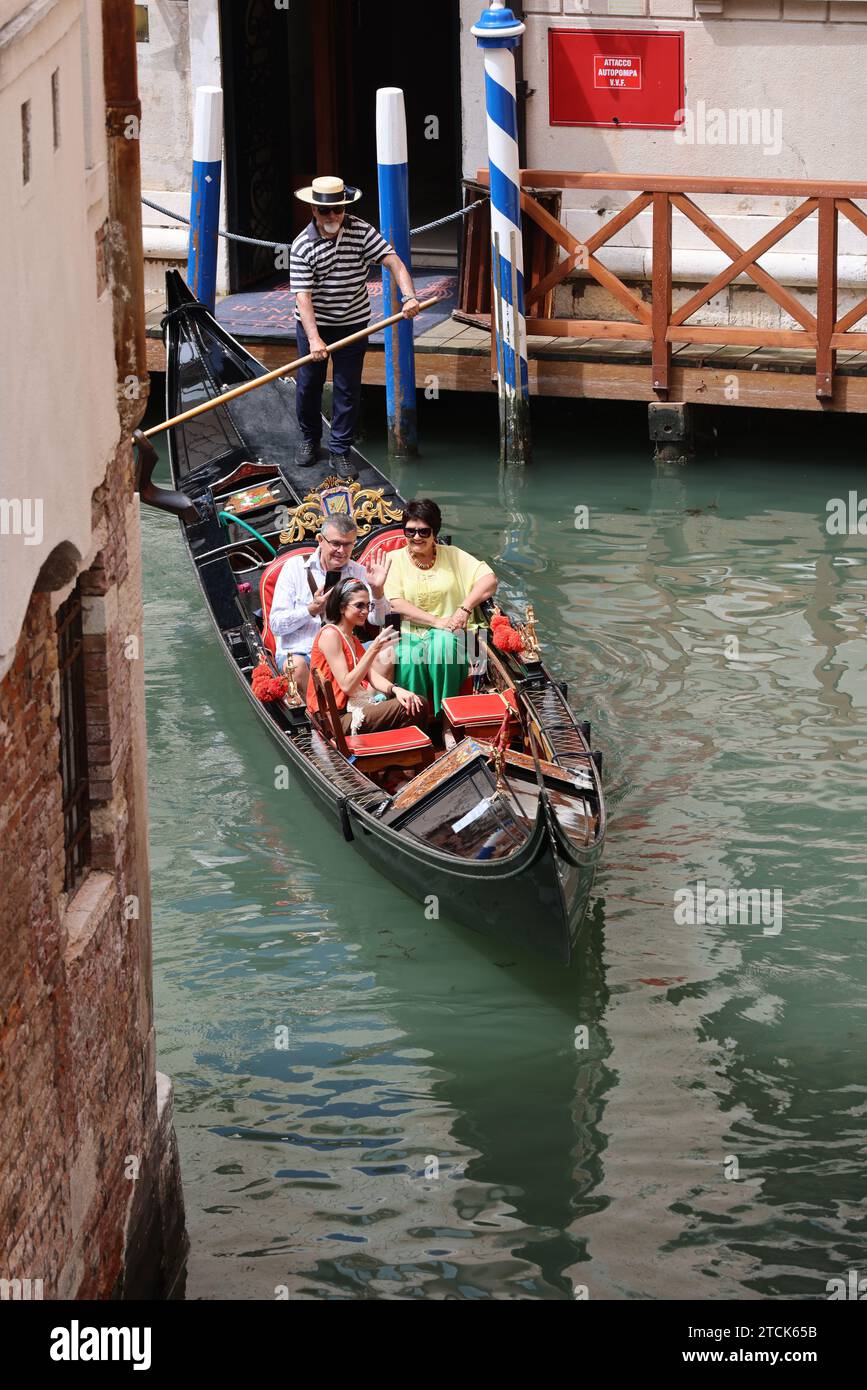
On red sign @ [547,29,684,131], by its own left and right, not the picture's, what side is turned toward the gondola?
front

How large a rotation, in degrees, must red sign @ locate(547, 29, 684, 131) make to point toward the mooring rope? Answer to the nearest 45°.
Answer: approximately 90° to its right

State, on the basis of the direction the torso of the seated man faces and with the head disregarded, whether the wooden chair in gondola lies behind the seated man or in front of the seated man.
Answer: in front

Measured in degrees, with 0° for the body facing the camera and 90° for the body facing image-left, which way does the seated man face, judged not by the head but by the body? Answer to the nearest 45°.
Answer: approximately 315°

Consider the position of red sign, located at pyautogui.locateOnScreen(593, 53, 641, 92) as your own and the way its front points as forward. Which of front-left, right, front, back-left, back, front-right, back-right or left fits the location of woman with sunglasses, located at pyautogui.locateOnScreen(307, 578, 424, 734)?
front

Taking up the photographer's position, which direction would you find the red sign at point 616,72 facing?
facing the viewer

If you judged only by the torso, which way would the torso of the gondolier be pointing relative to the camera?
toward the camera

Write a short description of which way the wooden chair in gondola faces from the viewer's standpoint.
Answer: facing to the right of the viewer

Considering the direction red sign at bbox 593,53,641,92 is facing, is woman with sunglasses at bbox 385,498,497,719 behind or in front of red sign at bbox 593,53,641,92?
in front

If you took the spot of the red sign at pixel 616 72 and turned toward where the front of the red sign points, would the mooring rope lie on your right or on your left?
on your right

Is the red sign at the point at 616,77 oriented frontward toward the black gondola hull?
yes
